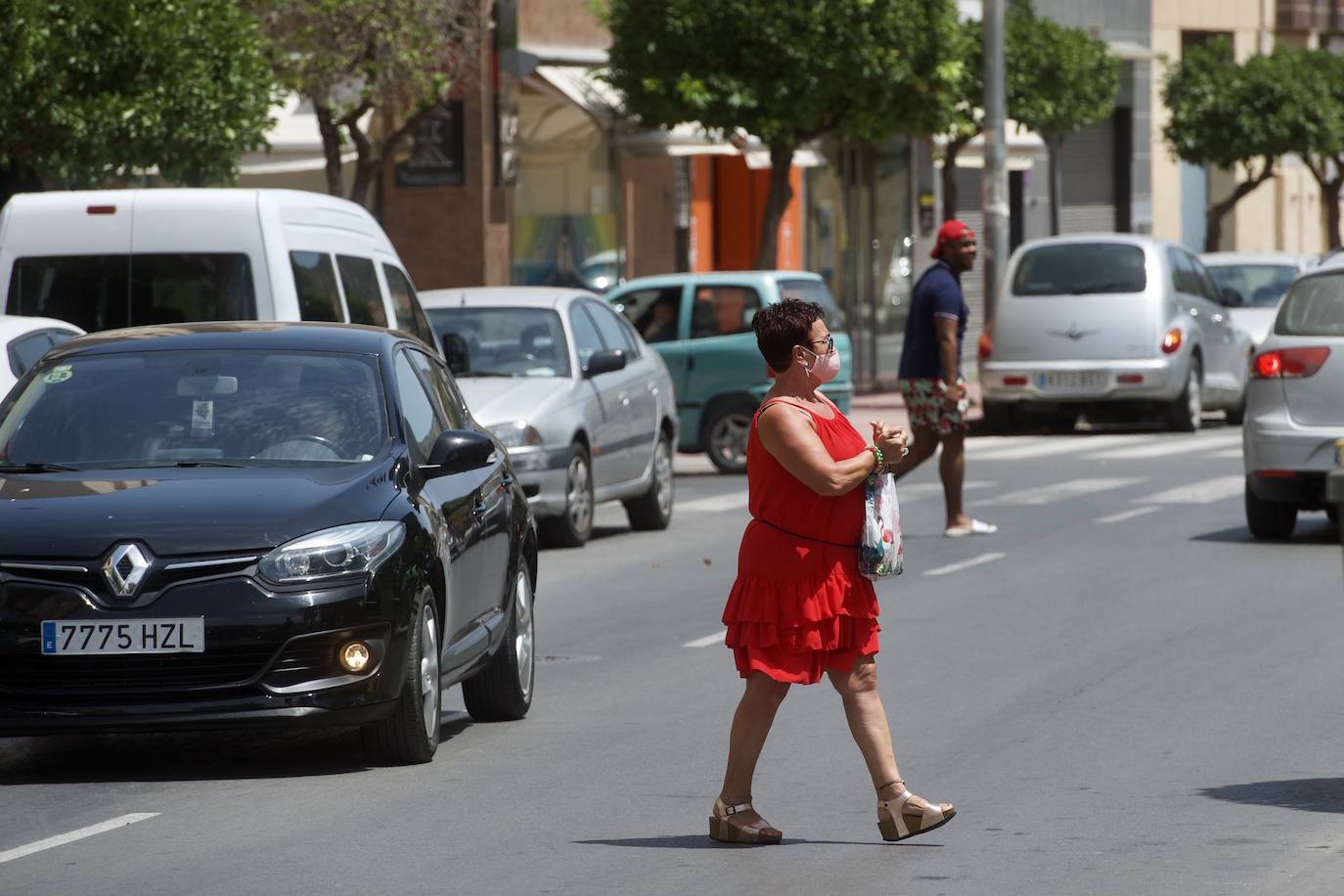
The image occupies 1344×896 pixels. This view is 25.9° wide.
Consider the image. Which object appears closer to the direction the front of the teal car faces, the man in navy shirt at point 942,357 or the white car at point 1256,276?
the white car

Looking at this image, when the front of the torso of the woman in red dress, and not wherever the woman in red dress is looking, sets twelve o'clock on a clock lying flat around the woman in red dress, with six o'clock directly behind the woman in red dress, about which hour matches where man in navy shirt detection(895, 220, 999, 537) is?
The man in navy shirt is roughly at 9 o'clock from the woman in red dress.

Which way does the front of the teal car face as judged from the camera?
facing away from the viewer and to the left of the viewer

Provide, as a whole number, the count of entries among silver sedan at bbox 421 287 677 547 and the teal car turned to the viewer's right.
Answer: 0

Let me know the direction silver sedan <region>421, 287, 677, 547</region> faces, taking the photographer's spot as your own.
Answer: facing the viewer and to the left of the viewer

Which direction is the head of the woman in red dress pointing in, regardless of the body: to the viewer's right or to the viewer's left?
to the viewer's right

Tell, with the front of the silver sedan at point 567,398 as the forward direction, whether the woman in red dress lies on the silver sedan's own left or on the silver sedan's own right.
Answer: on the silver sedan's own left
